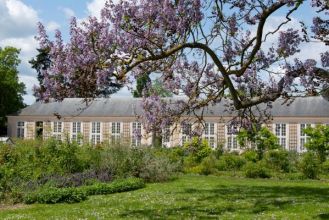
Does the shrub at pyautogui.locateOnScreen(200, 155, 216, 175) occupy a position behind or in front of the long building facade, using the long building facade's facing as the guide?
in front

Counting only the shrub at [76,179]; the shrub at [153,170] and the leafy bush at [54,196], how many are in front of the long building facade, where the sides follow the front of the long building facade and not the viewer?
3

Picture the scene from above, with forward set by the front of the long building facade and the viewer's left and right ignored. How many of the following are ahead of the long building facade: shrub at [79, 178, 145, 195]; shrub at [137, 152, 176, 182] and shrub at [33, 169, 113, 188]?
3

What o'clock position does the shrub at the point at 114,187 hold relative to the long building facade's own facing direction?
The shrub is roughly at 12 o'clock from the long building facade.

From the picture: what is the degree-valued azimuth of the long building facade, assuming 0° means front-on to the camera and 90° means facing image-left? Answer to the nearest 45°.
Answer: approximately 0°

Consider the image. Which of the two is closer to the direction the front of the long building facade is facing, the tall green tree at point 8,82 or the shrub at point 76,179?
the shrub

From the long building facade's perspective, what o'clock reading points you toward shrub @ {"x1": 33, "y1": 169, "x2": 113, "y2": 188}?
The shrub is roughly at 12 o'clock from the long building facade.

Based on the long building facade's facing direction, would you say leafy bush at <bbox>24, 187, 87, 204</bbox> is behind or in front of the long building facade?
in front

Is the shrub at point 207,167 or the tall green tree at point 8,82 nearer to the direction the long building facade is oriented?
the shrub
